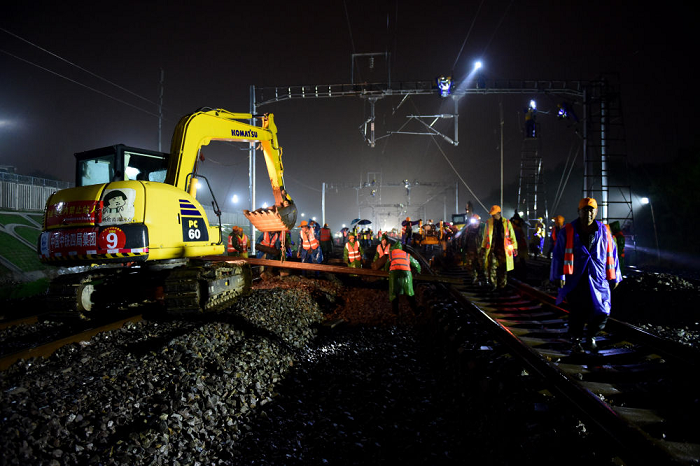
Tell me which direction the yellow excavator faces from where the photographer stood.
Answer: facing away from the viewer and to the right of the viewer

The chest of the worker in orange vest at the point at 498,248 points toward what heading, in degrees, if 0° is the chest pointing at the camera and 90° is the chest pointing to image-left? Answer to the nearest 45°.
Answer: approximately 0°

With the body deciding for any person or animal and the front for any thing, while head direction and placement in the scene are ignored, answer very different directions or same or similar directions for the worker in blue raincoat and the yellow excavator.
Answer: very different directions

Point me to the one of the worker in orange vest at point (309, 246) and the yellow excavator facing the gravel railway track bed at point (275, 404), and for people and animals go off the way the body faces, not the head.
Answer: the worker in orange vest

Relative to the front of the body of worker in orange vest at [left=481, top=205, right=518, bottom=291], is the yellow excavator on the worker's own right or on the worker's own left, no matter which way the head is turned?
on the worker's own right

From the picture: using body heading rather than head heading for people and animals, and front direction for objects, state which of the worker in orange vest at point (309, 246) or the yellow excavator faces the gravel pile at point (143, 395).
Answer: the worker in orange vest
